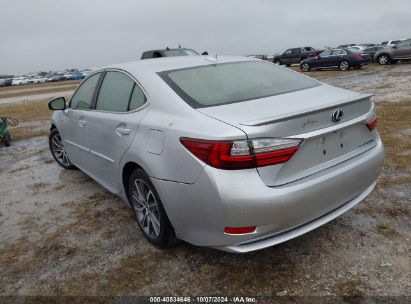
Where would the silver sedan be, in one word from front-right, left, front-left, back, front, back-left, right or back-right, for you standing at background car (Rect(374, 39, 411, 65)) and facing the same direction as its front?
left

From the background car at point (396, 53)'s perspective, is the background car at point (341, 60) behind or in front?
in front

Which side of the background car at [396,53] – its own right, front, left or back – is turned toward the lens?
left

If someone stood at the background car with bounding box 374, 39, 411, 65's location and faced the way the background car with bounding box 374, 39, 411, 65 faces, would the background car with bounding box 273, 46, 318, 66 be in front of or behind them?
in front

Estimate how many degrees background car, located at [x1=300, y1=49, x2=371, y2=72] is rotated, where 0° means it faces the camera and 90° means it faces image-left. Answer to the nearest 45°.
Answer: approximately 135°

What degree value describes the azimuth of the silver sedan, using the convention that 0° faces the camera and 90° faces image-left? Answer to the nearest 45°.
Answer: approximately 135°

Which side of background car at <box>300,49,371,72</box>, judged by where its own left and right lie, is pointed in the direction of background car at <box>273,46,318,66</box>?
front

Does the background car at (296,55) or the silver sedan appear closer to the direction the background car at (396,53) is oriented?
the background car
